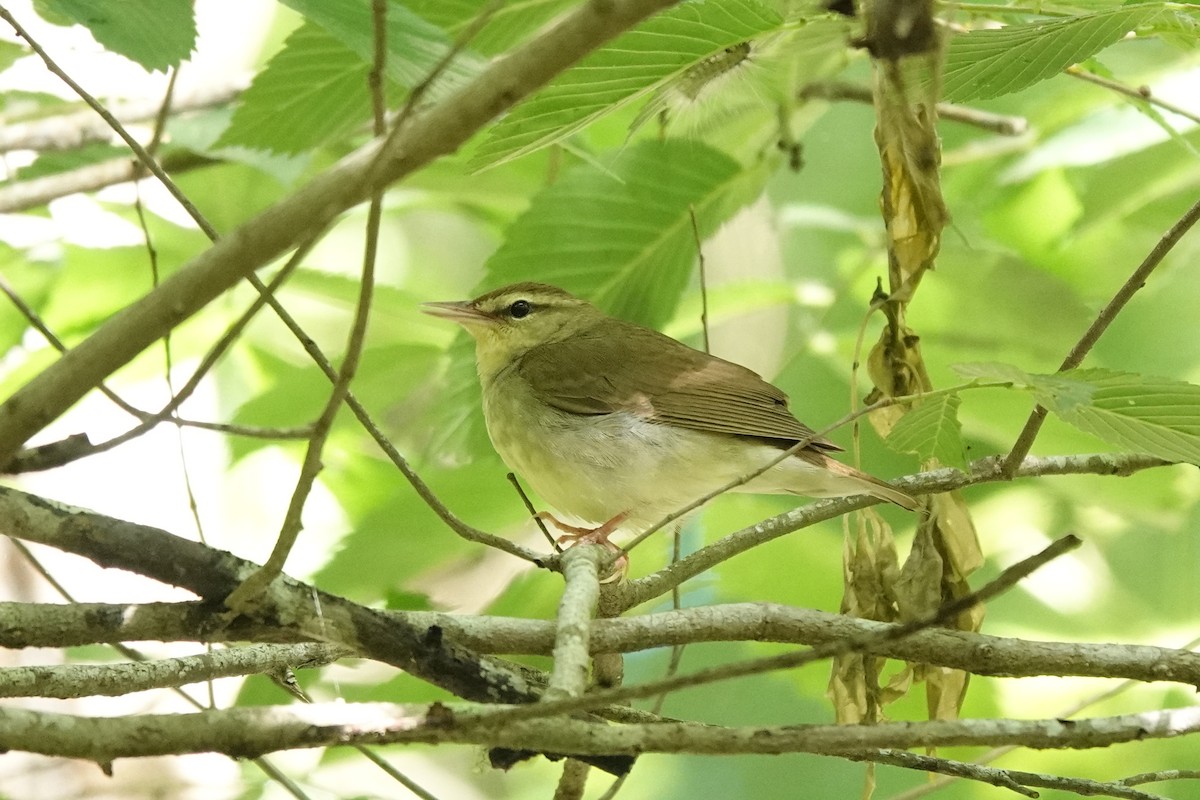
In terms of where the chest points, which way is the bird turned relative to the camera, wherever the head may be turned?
to the viewer's left

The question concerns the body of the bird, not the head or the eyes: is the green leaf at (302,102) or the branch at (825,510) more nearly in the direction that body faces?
the green leaf
